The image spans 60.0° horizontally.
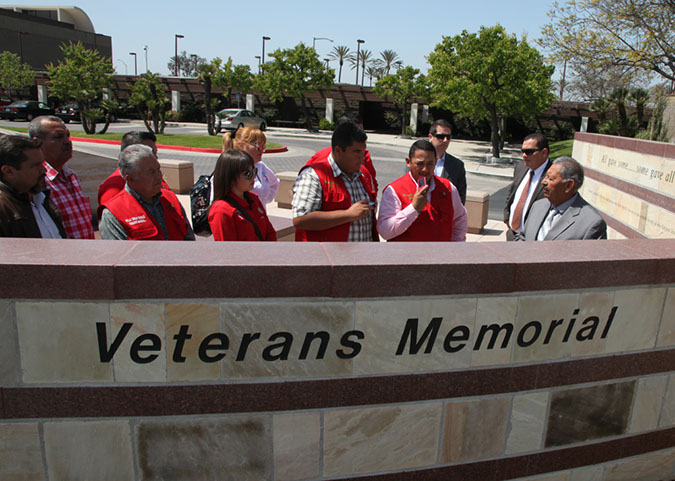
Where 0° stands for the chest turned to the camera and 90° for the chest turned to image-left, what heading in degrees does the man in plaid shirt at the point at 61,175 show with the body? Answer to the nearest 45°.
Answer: approximately 315°

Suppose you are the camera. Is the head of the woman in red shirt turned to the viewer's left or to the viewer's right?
to the viewer's right

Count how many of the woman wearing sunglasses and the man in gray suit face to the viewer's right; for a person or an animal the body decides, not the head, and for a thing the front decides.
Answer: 1

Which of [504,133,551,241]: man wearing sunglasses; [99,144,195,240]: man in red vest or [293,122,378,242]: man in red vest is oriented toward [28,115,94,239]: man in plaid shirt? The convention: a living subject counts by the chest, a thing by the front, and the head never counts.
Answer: the man wearing sunglasses

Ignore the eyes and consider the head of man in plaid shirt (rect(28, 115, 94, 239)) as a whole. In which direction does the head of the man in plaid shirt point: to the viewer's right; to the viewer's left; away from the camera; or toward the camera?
to the viewer's right

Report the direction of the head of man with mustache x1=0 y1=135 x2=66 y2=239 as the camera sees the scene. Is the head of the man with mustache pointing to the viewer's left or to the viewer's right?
to the viewer's right

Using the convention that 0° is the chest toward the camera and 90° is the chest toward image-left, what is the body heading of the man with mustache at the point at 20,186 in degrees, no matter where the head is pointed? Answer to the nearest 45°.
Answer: approximately 315°

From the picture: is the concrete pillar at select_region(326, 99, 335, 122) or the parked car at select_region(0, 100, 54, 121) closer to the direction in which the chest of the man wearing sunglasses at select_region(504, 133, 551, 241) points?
the parked car

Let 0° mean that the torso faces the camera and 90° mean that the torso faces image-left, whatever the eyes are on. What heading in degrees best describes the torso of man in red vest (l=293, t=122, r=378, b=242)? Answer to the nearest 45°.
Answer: approximately 315°
